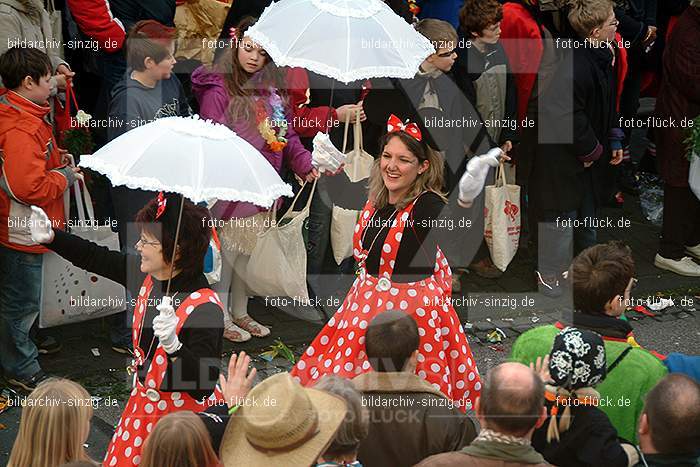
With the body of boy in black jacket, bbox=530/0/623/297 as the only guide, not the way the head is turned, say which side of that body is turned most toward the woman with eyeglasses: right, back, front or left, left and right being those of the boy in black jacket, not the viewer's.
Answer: right
